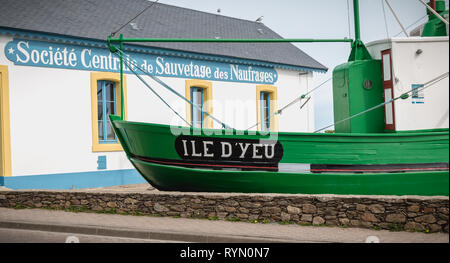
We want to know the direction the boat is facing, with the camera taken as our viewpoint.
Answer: facing to the left of the viewer
